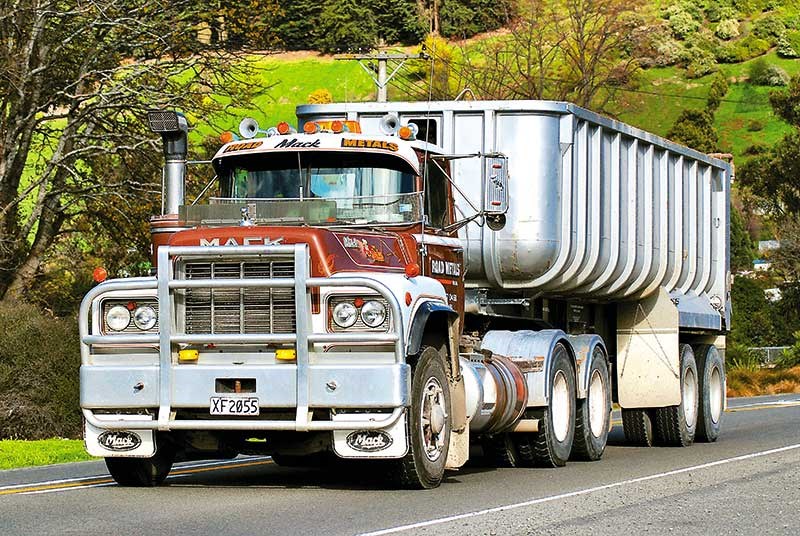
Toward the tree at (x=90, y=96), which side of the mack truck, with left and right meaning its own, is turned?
right

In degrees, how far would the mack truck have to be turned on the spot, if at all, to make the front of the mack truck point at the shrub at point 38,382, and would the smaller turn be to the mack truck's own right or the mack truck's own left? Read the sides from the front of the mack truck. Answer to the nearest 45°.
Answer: approximately 90° to the mack truck's own right

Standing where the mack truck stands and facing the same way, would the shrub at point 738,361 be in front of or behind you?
behind

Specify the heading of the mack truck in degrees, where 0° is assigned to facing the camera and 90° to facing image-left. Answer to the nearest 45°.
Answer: approximately 45°

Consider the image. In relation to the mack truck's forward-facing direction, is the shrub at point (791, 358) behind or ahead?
behind

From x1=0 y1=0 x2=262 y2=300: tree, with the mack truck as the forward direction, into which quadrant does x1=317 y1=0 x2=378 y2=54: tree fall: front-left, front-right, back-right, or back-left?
back-left

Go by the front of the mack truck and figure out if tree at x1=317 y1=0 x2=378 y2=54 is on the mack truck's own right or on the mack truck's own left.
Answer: on the mack truck's own right
